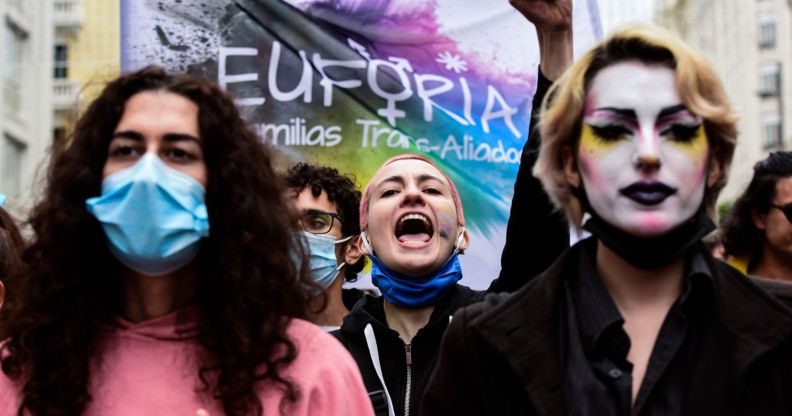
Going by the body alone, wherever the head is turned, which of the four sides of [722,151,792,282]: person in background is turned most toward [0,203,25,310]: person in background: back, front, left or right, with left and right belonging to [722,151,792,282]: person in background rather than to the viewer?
right

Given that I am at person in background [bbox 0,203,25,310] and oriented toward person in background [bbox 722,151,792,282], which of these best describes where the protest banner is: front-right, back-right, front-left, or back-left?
front-left

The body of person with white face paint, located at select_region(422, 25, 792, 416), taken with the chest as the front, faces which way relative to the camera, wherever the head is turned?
toward the camera

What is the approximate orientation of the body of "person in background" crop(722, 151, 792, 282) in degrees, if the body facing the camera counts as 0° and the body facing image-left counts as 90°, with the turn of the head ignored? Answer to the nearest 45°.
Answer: approximately 315°

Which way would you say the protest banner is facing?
toward the camera

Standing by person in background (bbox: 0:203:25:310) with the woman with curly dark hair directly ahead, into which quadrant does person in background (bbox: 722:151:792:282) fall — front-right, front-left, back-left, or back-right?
front-left

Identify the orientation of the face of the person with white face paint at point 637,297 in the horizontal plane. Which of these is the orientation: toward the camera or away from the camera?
toward the camera

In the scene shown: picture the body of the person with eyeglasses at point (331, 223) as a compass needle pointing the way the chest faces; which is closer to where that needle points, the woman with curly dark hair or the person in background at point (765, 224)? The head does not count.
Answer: the woman with curly dark hair

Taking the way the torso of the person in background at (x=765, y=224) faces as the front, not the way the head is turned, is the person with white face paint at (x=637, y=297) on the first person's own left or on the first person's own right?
on the first person's own right
